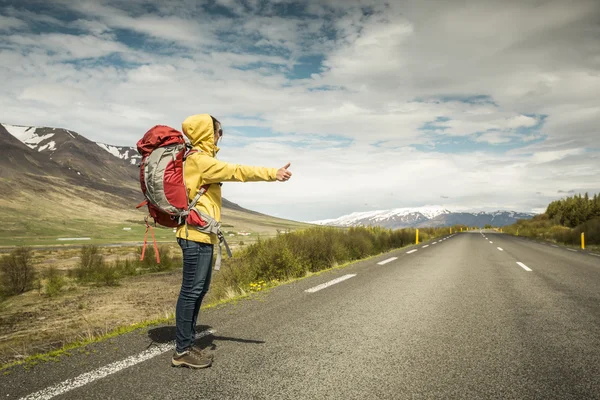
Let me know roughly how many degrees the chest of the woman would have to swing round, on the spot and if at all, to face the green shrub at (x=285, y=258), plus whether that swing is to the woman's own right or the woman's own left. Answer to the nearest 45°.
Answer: approximately 90° to the woman's own left

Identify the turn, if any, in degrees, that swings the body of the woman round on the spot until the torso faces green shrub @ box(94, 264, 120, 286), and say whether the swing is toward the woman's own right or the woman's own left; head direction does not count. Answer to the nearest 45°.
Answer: approximately 90° to the woman's own left

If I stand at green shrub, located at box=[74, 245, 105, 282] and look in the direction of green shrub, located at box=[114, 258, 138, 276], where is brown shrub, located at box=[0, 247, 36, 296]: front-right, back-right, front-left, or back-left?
back-right

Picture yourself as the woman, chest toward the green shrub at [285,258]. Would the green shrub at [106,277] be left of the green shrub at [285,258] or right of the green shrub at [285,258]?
left

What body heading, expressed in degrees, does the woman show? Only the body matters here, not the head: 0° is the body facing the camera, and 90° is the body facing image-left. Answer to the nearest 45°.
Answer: approximately 270°

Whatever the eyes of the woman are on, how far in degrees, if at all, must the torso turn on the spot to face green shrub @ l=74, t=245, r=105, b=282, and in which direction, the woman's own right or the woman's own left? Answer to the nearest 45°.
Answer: approximately 90° to the woman's own left

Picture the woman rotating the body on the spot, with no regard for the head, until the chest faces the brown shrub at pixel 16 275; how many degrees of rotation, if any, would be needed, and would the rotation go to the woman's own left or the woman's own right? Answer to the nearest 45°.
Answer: approximately 135° to the woman's own left
